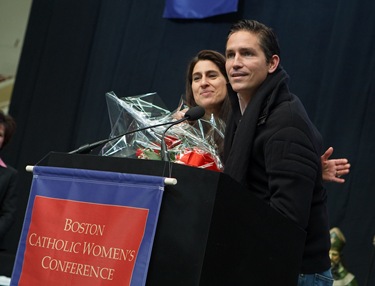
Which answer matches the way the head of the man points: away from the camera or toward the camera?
toward the camera

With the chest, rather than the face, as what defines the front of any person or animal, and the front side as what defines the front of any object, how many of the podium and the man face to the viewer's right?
0

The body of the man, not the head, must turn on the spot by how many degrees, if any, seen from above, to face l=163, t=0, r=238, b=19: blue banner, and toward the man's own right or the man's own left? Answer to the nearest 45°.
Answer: approximately 135° to the man's own right

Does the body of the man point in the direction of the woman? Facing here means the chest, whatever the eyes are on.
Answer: no

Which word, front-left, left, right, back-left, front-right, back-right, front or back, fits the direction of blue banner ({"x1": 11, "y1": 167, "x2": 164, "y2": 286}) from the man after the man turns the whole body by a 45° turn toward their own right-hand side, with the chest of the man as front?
front-left

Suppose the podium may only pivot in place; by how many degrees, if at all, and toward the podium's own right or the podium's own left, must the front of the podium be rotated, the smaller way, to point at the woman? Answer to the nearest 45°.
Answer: approximately 135° to the podium's own right

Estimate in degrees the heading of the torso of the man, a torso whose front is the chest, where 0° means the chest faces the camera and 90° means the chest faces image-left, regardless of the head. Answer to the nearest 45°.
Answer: approximately 45°

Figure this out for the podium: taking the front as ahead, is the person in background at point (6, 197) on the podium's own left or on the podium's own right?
on the podium's own right

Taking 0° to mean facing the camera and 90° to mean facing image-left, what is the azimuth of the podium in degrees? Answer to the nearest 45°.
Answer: approximately 45°

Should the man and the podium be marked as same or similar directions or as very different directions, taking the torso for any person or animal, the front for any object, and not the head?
same or similar directions

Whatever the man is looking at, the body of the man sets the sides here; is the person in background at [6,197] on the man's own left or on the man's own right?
on the man's own right
